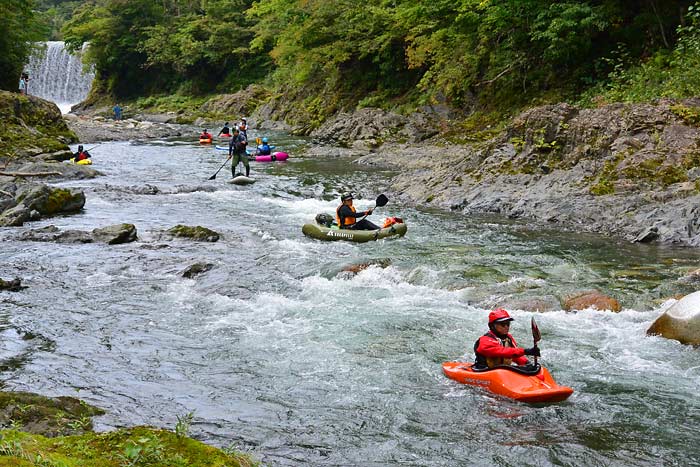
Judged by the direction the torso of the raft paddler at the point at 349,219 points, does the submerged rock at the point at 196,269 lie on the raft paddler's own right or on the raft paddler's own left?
on the raft paddler's own right

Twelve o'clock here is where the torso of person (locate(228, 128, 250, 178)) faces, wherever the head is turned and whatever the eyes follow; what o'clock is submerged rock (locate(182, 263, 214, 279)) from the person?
The submerged rock is roughly at 12 o'clock from the person.

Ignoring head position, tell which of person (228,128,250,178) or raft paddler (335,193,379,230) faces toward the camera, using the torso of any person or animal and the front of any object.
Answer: the person

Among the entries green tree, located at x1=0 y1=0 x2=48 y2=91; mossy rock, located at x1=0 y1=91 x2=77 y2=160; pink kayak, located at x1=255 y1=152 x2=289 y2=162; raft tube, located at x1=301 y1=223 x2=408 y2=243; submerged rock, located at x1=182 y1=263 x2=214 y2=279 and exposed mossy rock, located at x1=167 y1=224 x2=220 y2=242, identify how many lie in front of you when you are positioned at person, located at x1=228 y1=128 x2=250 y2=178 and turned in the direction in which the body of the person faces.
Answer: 3

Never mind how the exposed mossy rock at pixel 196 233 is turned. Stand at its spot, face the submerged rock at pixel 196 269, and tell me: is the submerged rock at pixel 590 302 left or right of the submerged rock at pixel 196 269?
left

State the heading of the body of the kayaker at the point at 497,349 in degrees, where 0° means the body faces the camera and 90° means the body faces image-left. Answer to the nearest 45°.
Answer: approximately 315°

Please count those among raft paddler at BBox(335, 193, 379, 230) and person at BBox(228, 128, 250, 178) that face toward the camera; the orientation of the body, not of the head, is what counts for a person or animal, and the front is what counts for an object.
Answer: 1

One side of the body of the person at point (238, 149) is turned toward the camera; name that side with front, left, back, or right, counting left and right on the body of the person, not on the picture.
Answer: front

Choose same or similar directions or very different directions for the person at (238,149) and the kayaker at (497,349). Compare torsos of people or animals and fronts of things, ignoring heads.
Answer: same or similar directions

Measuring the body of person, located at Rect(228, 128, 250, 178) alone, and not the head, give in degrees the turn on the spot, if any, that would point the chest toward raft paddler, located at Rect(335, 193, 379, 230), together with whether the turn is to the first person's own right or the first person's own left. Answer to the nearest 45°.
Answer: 0° — they already face them

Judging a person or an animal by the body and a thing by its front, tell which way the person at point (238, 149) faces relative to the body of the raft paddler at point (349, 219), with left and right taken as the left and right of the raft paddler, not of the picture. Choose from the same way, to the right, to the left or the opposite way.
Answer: to the right

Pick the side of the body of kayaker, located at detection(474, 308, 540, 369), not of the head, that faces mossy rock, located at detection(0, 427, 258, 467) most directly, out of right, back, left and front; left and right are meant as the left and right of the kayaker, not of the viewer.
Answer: right

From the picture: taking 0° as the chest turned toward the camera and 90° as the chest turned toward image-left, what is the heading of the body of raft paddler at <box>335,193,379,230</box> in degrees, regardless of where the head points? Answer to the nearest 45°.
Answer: approximately 270°

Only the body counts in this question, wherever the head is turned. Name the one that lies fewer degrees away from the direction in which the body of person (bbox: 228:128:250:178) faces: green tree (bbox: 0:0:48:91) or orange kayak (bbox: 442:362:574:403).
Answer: the orange kayak
